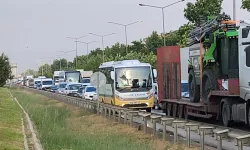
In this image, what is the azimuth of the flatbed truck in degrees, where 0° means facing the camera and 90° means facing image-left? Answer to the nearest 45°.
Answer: approximately 315°

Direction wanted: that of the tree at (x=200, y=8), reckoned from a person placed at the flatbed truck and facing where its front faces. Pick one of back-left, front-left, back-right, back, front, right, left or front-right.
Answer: back-left

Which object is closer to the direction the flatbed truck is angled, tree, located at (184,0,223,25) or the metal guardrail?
the metal guardrail

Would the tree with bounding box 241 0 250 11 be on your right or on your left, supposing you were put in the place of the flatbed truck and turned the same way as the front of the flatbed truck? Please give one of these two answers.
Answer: on your left
